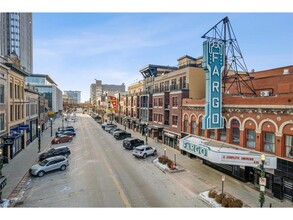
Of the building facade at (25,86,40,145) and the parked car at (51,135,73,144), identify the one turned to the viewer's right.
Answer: the building facade

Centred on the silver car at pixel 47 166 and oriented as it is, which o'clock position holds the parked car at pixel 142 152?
The parked car is roughly at 7 o'clock from the silver car.

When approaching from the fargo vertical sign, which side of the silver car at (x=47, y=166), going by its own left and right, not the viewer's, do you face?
left

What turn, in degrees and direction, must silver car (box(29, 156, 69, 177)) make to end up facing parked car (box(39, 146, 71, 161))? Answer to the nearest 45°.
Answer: approximately 135° to its right

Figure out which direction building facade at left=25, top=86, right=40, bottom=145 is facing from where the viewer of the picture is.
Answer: facing to the right of the viewer

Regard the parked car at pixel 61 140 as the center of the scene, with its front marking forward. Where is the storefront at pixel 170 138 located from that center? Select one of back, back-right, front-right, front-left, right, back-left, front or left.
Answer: left

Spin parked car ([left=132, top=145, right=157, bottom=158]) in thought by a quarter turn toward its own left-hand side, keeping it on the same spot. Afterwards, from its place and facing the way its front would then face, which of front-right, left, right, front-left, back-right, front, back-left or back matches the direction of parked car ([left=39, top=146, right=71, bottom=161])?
front-left

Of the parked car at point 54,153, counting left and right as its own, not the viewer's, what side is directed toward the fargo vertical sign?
left

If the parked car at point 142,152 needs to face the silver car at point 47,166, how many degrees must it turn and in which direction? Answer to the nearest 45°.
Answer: approximately 180°

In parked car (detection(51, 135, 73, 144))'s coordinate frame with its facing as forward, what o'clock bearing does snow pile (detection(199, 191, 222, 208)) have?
The snow pile is roughly at 10 o'clock from the parked car.

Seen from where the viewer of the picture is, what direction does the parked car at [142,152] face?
facing away from the viewer and to the right of the viewer

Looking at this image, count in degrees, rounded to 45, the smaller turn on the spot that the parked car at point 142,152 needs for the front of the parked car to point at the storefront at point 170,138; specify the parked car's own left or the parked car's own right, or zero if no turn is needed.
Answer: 0° — it already faces it

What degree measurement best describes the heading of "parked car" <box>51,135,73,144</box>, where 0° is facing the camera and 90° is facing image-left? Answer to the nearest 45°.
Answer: approximately 45°

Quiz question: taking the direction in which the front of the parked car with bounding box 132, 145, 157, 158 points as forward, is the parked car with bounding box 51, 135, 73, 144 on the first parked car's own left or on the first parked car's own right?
on the first parked car's own left
